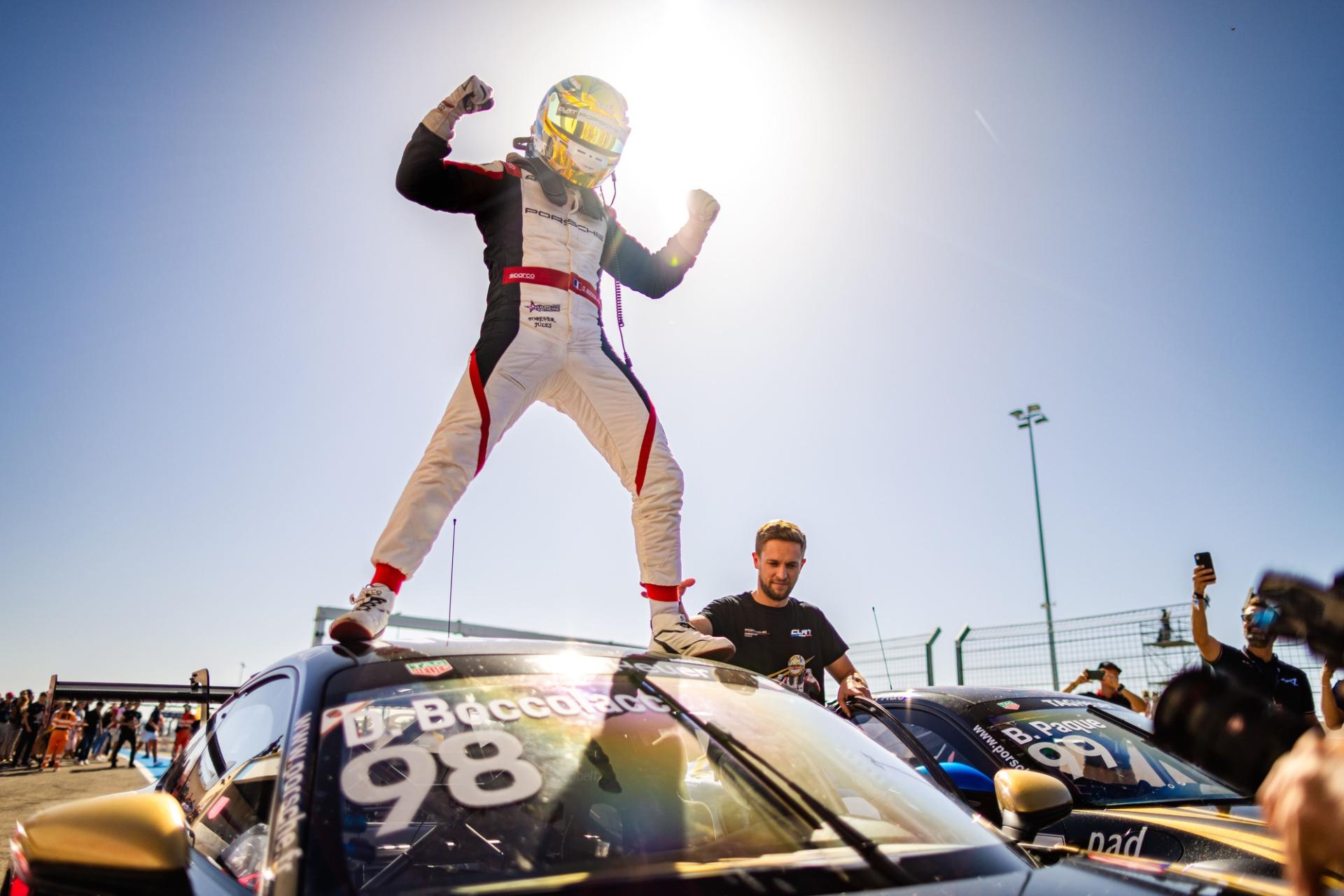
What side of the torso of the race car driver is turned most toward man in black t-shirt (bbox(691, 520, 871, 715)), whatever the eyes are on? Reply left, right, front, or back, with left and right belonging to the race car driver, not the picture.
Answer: left

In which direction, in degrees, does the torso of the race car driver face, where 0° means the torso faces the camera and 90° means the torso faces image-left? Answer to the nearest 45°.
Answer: approximately 315°

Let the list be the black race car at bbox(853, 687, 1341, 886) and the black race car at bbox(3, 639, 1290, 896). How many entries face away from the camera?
0

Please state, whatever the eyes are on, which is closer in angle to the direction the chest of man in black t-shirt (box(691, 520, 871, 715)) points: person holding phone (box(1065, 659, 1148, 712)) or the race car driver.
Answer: the race car driver

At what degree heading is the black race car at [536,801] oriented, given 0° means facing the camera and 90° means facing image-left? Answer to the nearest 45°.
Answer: approximately 315°

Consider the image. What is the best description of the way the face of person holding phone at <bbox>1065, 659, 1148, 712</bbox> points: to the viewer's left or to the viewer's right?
to the viewer's left

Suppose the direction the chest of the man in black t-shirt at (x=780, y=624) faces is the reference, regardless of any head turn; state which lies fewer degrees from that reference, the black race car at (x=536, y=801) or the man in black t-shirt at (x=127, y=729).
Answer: the black race car

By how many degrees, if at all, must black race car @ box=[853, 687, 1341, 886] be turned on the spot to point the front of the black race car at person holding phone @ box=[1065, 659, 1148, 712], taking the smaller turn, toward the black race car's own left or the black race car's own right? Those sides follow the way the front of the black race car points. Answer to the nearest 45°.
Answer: approximately 135° to the black race car's own left
